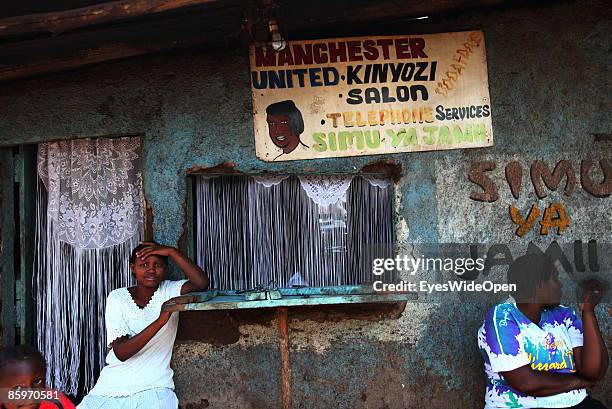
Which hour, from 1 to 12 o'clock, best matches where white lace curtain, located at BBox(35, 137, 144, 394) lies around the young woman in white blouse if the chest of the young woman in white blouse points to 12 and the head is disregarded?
The white lace curtain is roughly at 5 o'clock from the young woman in white blouse.

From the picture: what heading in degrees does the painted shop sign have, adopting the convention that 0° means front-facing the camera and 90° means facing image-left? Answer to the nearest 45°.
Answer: approximately 0°

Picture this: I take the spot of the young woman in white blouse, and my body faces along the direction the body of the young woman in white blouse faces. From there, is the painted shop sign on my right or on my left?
on my left

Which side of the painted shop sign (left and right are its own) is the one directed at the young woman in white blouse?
right

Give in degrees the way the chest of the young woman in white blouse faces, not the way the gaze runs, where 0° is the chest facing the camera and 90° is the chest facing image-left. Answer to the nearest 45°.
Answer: approximately 0°

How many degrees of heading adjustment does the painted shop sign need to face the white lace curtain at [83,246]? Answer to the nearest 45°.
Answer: approximately 90° to its right

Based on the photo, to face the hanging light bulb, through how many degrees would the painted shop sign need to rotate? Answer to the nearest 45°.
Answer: approximately 45° to its right
